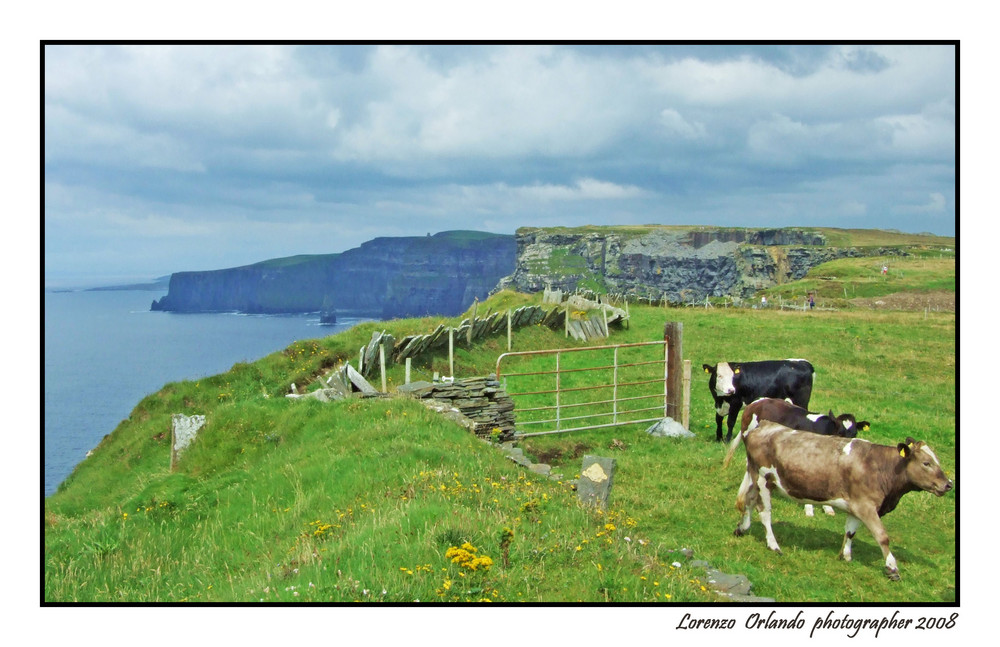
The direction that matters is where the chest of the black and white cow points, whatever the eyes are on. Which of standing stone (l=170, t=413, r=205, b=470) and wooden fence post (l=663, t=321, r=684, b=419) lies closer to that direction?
the standing stone

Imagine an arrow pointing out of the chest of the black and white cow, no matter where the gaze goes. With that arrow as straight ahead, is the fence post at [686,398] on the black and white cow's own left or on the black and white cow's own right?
on the black and white cow's own right

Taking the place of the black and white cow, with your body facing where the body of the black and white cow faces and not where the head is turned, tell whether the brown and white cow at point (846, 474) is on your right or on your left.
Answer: on your left

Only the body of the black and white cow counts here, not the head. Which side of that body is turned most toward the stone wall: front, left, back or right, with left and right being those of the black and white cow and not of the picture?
front

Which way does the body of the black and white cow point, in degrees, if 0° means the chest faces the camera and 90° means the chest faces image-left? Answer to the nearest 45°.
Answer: approximately 45°

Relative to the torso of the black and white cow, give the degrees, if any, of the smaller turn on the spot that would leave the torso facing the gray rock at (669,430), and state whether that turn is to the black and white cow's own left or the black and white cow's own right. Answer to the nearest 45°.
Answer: approximately 45° to the black and white cow's own right

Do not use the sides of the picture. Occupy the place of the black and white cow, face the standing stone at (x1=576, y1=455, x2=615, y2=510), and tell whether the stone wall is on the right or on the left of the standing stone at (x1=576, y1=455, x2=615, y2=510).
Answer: right

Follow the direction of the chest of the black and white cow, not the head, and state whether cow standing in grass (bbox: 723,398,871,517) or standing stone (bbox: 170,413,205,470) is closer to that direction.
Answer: the standing stone

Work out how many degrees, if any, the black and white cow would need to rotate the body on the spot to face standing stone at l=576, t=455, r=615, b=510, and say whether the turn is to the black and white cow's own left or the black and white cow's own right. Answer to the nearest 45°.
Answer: approximately 45° to the black and white cow's own left
